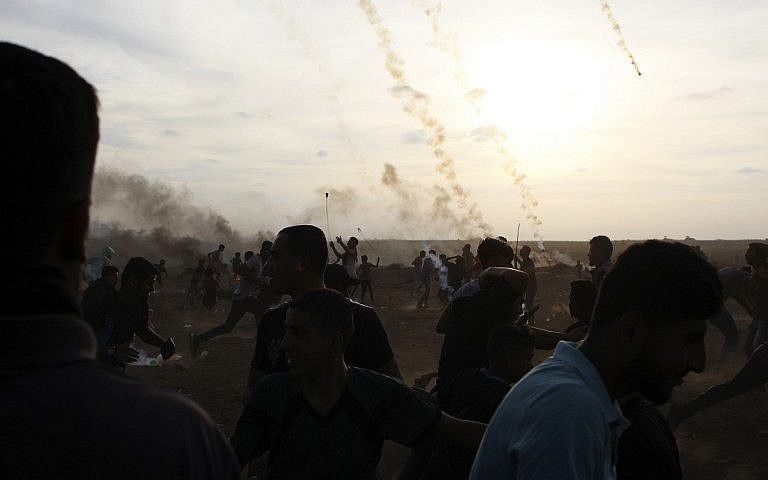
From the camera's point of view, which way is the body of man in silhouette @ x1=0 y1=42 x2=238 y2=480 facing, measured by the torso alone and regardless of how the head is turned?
away from the camera

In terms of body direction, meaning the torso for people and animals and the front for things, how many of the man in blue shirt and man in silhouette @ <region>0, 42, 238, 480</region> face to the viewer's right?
1

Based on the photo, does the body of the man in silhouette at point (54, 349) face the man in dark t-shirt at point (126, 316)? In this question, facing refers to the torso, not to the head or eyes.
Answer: yes

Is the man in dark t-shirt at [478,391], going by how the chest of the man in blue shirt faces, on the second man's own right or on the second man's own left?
on the second man's own left

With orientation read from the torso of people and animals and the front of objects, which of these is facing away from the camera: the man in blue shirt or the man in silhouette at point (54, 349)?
the man in silhouette

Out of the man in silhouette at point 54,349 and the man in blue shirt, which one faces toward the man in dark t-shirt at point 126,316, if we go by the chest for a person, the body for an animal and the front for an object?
the man in silhouette

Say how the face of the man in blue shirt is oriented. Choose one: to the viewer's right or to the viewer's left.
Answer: to the viewer's right

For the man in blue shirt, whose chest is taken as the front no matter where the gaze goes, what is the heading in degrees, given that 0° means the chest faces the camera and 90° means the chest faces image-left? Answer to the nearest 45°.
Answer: approximately 270°

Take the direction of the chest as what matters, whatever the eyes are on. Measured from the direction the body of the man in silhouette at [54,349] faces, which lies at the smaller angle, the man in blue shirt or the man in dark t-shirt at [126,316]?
the man in dark t-shirt

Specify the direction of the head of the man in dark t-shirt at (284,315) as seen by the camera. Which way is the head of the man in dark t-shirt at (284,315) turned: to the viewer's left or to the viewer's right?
to the viewer's left
